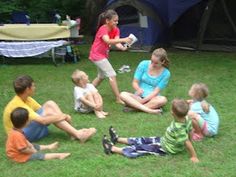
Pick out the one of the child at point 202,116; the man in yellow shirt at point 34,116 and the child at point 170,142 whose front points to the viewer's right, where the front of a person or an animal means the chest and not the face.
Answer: the man in yellow shirt at point 34,116

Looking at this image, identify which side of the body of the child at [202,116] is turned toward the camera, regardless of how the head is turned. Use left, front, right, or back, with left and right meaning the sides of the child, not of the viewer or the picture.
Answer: left

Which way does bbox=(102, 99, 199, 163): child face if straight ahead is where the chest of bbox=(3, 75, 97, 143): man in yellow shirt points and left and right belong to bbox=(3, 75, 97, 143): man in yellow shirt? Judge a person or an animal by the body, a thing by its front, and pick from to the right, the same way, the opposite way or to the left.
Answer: the opposite way

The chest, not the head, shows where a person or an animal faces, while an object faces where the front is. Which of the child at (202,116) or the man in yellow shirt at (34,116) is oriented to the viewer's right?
the man in yellow shirt at (34,116)

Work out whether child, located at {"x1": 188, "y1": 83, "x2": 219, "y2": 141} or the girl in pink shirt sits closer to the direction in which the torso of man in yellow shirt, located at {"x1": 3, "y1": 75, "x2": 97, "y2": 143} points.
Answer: the child

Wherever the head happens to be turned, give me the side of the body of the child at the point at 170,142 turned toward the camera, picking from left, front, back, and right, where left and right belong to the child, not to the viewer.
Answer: left

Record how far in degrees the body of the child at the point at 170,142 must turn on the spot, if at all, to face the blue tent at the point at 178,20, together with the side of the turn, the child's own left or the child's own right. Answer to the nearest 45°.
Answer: approximately 90° to the child's own right

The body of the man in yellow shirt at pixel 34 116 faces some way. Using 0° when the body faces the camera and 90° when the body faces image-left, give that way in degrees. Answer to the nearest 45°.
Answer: approximately 270°

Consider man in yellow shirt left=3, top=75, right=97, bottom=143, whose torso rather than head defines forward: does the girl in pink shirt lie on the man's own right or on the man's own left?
on the man's own left

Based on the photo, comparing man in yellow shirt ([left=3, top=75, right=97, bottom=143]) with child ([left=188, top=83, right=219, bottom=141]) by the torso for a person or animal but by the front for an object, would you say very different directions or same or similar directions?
very different directions

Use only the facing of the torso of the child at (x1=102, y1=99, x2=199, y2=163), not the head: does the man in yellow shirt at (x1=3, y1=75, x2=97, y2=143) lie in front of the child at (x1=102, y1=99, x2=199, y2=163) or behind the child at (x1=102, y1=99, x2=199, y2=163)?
in front

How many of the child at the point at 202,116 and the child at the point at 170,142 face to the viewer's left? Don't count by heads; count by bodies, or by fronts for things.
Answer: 2

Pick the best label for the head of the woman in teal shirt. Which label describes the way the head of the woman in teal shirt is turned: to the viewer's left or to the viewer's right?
to the viewer's left
